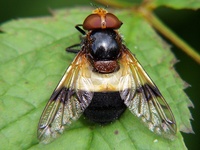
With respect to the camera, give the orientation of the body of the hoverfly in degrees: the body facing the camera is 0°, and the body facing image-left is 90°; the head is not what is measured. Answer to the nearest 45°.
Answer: approximately 180°
